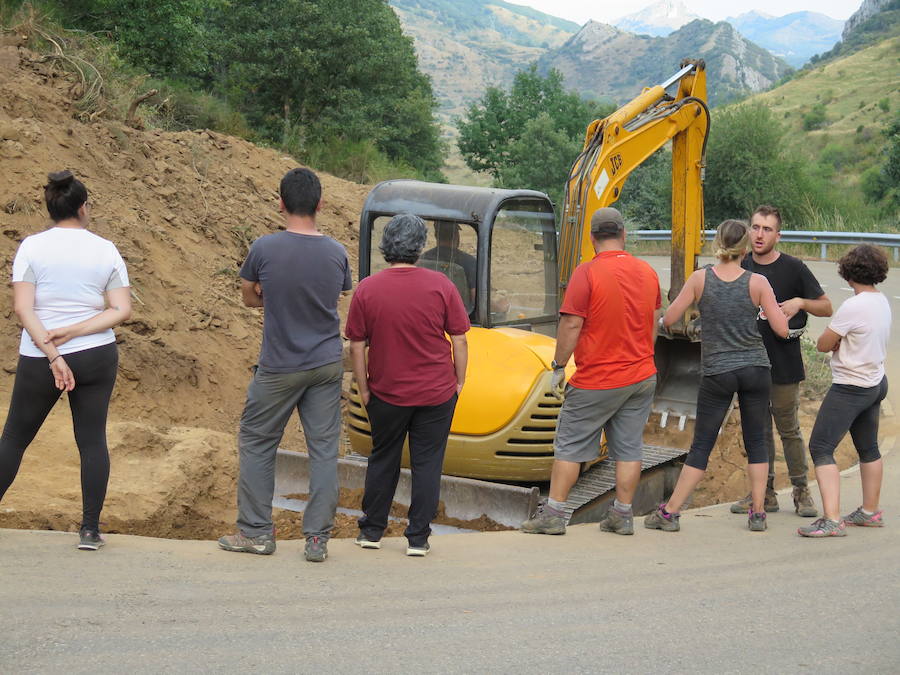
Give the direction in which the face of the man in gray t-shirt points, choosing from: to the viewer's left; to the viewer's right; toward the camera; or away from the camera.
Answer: away from the camera

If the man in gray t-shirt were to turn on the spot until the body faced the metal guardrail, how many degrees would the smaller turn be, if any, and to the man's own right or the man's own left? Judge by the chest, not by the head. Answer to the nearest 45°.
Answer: approximately 45° to the man's own right

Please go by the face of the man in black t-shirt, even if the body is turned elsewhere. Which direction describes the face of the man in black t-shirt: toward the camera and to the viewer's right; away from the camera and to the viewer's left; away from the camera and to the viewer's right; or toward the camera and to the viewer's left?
toward the camera and to the viewer's left

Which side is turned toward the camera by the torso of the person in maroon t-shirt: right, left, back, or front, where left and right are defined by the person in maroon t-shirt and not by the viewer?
back

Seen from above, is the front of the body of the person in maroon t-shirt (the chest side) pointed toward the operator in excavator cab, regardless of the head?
yes

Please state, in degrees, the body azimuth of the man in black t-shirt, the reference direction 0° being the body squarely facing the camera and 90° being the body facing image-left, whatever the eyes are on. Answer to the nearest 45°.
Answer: approximately 45°

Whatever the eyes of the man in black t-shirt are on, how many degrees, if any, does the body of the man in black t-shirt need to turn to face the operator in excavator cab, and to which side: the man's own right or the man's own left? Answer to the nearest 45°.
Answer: approximately 45° to the man's own right

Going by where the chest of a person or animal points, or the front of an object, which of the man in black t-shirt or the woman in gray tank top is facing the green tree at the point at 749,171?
the woman in gray tank top

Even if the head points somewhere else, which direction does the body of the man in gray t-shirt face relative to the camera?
away from the camera

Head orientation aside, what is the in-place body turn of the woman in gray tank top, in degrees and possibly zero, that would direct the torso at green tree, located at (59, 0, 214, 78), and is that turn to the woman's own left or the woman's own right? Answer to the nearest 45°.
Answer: approximately 45° to the woman's own left

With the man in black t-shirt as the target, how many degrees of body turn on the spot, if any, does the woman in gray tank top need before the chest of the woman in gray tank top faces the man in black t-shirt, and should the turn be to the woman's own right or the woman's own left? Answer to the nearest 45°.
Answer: approximately 45° to the woman's own right

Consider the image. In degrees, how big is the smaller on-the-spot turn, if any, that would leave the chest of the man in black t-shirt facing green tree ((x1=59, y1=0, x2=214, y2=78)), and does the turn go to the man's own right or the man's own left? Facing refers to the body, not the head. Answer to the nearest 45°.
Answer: approximately 90° to the man's own right

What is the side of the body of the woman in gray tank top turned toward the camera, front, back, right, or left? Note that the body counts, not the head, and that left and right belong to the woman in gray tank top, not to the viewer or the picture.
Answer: back

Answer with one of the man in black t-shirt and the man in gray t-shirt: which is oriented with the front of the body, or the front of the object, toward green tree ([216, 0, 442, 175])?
the man in gray t-shirt
